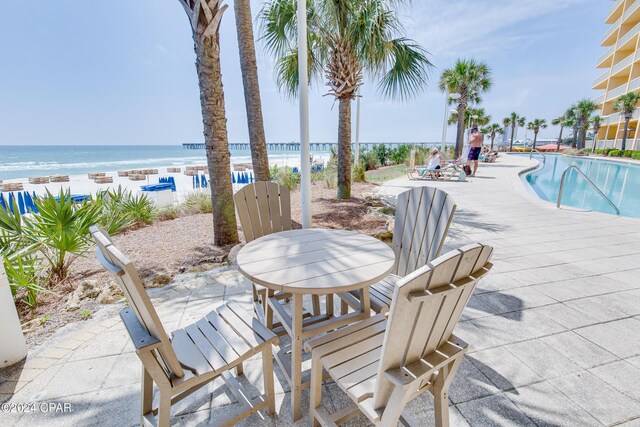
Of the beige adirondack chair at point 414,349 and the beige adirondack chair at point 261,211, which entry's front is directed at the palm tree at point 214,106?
the beige adirondack chair at point 414,349

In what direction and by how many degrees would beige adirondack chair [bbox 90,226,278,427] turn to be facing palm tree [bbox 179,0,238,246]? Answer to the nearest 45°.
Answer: approximately 45° to its left

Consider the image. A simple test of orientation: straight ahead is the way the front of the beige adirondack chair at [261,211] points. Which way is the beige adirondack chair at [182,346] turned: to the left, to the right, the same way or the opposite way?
to the left

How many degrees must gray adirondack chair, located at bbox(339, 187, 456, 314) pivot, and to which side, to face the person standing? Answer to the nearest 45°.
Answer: approximately 135° to its right

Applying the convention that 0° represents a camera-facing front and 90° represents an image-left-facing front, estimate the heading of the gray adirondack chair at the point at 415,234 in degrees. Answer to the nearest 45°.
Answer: approximately 45°

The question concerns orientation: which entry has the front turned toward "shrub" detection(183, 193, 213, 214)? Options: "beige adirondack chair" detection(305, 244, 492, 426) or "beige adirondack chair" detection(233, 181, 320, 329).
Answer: "beige adirondack chair" detection(305, 244, 492, 426)

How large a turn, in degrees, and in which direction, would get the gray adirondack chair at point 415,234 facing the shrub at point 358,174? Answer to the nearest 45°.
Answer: approximately 135° to its right

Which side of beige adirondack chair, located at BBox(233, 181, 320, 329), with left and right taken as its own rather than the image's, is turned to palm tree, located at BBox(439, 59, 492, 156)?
left

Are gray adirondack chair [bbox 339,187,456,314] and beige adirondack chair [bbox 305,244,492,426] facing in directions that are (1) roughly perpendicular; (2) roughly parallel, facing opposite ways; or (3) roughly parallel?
roughly perpendicular

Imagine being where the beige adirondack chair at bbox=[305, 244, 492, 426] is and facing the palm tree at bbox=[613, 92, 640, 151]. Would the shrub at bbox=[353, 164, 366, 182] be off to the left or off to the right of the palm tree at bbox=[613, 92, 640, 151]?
left

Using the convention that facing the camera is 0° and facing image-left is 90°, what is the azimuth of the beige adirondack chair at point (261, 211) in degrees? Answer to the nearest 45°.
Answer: approximately 315°

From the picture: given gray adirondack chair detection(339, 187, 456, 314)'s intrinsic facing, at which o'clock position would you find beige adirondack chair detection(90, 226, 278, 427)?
beige adirondack chair detection(90, 226, 278, 427) is roughly at 12 o'clock from gray adirondack chair detection(339, 187, 456, 314).
